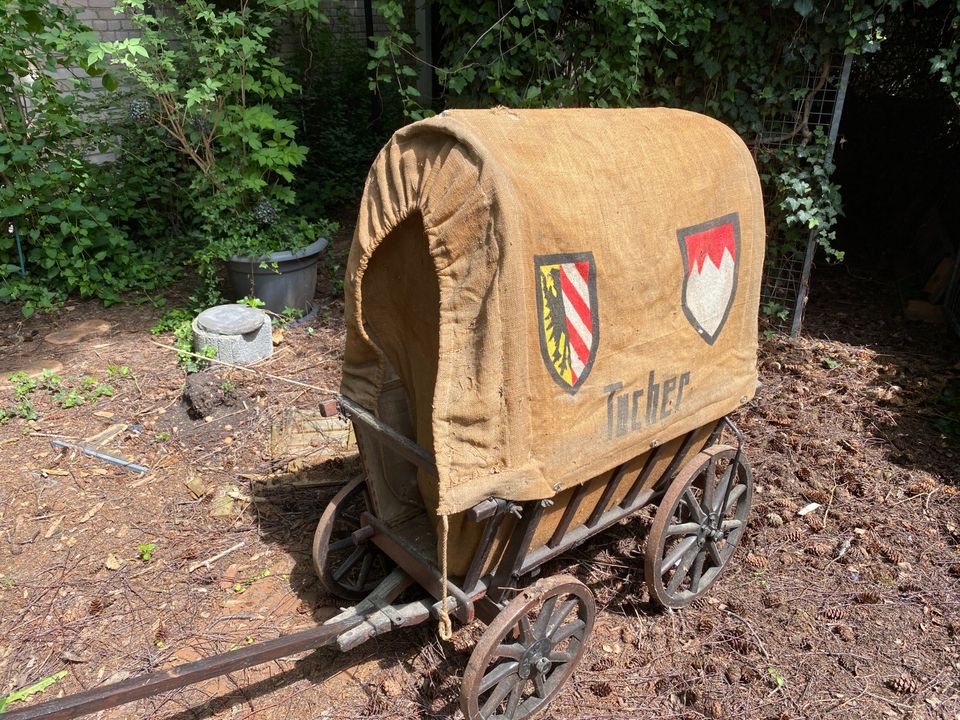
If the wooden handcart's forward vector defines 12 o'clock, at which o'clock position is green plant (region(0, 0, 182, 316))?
The green plant is roughly at 3 o'clock from the wooden handcart.

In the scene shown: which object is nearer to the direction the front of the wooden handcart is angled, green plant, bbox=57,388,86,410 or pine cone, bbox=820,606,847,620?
the green plant

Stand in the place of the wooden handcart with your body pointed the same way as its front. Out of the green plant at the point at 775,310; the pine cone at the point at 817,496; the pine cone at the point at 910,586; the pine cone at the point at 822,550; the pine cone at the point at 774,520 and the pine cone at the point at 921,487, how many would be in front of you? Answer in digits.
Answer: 0

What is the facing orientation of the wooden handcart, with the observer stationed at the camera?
facing the viewer and to the left of the viewer

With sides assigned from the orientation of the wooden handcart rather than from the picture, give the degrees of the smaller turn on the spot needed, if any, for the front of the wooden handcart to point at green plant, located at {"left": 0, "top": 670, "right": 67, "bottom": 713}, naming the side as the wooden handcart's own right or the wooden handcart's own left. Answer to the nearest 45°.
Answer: approximately 45° to the wooden handcart's own right

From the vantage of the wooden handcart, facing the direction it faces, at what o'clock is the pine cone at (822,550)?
The pine cone is roughly at 7 o'clock from the wooden handcart.

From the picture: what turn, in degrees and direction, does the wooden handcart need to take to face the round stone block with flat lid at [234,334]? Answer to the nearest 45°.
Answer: approximately 90° to its right

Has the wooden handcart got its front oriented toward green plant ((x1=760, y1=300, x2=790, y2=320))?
no

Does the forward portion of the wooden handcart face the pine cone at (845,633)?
no

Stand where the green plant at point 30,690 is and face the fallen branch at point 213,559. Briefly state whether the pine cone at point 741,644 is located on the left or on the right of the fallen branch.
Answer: right

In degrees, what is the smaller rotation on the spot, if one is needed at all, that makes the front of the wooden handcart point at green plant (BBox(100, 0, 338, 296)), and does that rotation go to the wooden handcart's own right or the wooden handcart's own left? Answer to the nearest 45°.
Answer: approximately 90° to the wooden handcart's own right

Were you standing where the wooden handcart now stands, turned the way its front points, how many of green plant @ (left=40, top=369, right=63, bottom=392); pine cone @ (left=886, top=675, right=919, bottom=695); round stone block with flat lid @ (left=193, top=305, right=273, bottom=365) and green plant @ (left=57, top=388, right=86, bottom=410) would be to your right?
3

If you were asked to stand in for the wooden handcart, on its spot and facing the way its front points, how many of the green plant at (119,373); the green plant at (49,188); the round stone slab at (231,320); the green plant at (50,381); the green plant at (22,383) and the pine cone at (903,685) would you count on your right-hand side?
5

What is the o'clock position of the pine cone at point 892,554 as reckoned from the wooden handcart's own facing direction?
The pine cone is roughly at 7 o'clock from the wooden handcart.

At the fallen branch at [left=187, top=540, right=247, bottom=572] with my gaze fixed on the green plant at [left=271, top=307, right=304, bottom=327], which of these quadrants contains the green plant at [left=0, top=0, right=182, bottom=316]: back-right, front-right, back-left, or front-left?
front-left

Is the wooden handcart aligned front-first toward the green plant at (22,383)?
no

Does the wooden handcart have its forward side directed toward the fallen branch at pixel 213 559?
no

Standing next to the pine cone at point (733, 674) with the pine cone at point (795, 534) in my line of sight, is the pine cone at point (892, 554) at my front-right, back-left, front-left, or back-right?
front-right

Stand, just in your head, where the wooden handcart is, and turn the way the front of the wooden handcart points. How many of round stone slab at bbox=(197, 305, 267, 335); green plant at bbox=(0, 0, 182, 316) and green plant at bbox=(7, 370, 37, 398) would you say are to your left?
0
